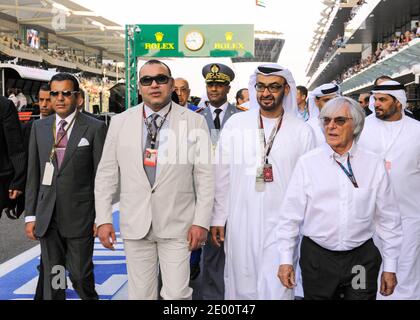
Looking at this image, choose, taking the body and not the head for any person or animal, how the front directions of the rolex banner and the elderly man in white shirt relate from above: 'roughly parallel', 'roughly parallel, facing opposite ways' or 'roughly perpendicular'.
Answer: roughly parallel

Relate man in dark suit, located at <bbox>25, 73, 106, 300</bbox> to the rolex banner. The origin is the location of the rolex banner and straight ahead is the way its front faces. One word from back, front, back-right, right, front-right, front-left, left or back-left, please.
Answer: front

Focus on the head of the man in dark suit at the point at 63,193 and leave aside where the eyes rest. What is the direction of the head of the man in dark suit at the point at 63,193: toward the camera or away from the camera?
toward the camera

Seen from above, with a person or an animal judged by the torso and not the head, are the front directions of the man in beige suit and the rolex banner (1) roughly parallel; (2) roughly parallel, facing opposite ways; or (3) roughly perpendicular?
roughly parallel

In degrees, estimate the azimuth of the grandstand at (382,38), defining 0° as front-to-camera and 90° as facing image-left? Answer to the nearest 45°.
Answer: approximately 45°

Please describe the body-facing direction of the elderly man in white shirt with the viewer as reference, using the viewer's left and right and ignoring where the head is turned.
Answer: facing the viewer

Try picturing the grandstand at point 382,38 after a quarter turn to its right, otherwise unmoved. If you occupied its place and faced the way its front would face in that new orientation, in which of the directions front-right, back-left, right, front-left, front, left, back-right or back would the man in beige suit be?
back-left

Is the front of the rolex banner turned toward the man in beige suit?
yes

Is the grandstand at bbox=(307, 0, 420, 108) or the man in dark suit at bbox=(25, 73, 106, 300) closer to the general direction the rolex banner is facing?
the man in dark suit

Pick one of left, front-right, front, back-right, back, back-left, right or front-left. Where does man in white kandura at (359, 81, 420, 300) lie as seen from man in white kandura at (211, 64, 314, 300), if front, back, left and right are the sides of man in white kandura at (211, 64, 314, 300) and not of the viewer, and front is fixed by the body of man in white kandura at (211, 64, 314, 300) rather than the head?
back-left

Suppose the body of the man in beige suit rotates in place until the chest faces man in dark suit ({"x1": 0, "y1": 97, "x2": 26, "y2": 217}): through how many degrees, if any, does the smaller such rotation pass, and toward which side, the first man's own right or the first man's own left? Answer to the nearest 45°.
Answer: approximately 135° to the first man's own right
